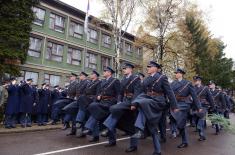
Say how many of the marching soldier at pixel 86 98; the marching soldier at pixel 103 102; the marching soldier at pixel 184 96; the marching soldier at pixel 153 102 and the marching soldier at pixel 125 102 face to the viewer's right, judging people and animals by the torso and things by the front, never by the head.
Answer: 0

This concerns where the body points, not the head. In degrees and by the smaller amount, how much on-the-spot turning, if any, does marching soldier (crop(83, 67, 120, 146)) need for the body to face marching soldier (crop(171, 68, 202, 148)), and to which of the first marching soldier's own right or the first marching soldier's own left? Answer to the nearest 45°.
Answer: approximately 135° to the first marching soldier's own left

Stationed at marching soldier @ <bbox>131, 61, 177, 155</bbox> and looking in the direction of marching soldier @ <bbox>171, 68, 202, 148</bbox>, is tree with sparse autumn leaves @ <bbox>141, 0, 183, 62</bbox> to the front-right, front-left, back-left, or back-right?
front-left

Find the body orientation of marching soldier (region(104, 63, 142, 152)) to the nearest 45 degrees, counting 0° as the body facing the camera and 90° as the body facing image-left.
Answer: approximately 45°

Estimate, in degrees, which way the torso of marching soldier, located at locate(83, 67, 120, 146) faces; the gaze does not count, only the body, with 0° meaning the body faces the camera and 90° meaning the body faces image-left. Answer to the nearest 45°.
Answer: approximately 45°

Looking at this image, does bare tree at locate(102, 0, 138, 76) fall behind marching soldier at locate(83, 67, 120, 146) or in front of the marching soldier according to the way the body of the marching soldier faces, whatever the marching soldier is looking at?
behind

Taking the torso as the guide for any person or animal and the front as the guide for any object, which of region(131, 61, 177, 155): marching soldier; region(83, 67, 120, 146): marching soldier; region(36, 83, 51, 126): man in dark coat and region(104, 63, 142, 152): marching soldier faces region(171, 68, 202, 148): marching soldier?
the man in dark coat

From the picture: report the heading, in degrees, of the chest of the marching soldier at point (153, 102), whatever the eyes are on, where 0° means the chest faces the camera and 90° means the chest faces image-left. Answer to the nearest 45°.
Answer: approximately 45°

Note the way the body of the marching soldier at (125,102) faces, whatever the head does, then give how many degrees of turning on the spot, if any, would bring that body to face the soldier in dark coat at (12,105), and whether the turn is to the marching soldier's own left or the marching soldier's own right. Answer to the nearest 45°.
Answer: approximately 90° to the marching soldier's own right

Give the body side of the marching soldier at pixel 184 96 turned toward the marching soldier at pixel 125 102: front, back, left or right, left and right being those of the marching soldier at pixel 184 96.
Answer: front
